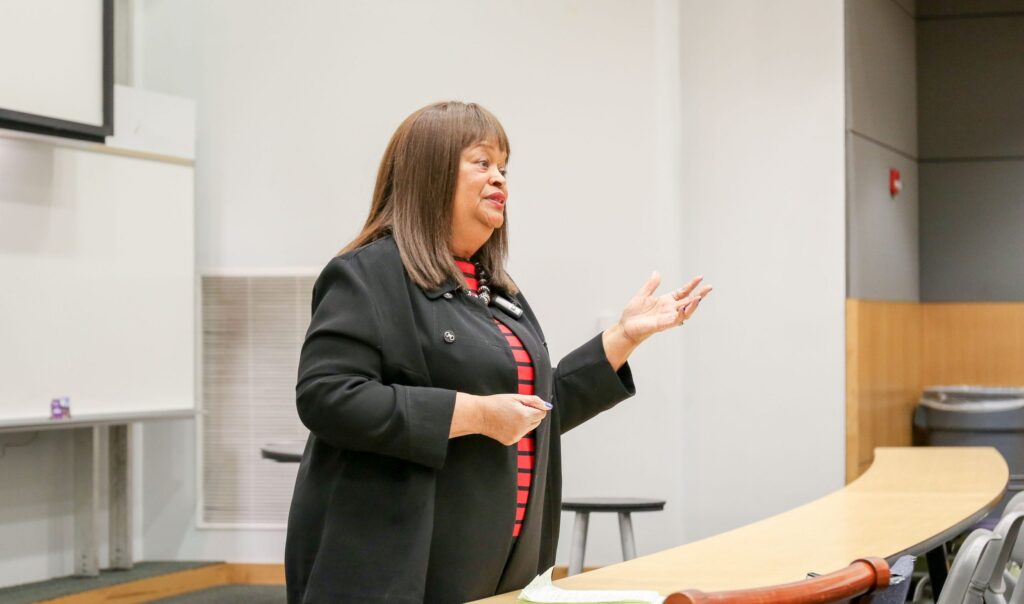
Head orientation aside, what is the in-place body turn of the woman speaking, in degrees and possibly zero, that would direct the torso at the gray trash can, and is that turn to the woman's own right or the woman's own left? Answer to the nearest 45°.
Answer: approximately 90° to the woman's own left

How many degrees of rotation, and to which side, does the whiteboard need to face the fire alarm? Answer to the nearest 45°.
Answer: approximately 45° to its left

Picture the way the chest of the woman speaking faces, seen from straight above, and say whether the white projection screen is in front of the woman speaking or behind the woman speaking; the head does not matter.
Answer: behind

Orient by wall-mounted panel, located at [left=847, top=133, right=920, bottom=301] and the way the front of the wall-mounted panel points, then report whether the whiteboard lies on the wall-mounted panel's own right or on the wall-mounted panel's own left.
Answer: on the wall-mounted panel's own right

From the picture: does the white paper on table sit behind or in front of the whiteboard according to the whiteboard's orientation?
in front

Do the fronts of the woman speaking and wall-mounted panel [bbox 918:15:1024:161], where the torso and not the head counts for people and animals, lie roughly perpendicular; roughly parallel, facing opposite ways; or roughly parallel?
roughly perpendicular

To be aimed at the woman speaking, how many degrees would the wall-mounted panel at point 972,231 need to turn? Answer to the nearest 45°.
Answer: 0° — it already faces them

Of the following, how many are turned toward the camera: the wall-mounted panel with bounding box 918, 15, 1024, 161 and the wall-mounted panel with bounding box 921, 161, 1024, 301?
2

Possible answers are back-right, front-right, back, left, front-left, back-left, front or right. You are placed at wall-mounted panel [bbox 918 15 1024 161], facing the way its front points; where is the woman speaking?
front

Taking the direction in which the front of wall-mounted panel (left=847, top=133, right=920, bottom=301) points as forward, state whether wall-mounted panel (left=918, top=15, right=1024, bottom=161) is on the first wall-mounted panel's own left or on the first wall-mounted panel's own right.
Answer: on the first wall-mounted panel's own left

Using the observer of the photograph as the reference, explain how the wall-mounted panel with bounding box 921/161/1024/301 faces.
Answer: facing the viewer

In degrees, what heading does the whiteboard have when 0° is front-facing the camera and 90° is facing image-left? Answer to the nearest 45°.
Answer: approximately 315°

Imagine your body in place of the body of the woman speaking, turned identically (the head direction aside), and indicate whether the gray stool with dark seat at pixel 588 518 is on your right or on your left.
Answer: on your left

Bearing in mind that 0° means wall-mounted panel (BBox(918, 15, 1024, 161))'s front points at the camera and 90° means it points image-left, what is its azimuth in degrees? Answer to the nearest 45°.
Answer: approximately 0°
